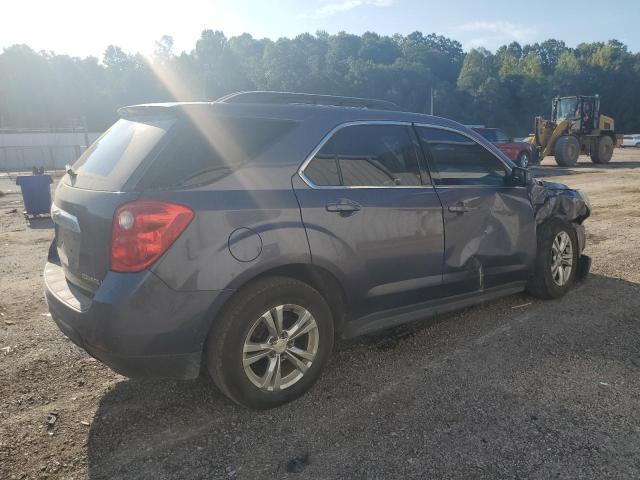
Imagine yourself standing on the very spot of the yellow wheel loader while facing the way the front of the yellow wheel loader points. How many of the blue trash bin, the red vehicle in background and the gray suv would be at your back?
0

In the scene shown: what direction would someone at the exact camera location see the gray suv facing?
facing away from the viewer and to the right of the viewer

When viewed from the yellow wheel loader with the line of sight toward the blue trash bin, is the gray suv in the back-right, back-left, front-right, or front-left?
front-left

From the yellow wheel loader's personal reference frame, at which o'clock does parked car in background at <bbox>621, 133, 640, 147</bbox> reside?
The parked car in background is roughly at 5 o'clock from the yellow wheel loader.

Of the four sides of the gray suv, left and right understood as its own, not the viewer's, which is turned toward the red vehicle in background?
front

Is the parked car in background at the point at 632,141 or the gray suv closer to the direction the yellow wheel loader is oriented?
the gray suv

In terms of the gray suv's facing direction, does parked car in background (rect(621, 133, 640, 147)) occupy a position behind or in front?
in front

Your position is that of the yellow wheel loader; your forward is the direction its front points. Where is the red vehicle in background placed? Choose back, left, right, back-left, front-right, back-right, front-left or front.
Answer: front

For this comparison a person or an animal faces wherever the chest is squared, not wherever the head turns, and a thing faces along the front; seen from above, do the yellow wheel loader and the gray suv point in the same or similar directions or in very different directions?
very different directions

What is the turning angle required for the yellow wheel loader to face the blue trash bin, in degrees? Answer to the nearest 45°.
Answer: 0° — it already faces it

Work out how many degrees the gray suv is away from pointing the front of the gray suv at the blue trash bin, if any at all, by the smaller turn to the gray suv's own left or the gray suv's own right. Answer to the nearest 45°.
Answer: approximately 90° to the gray suv's own left

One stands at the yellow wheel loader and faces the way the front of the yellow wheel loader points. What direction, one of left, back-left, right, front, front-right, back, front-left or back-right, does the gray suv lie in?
front-left
